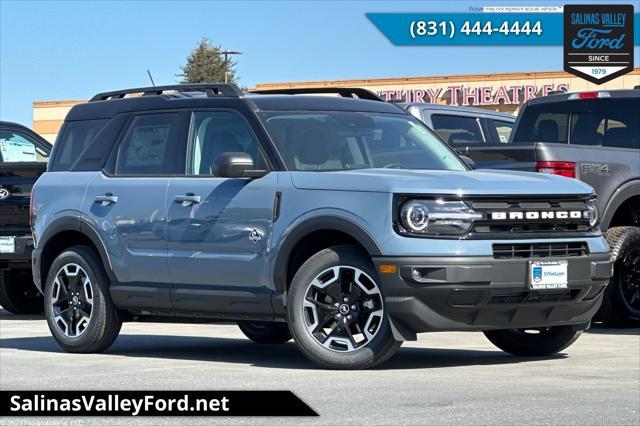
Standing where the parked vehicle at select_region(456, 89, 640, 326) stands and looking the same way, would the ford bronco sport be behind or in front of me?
behind

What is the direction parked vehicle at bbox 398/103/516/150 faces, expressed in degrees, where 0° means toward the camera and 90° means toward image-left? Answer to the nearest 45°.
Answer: approximately 225°

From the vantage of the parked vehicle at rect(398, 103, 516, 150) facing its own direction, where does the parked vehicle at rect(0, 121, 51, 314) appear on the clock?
the parked vehicle at rect(0, 121, 51, 314) is roughly at 7 o'clock from the parked vehicle at rect(398, 103, 516, 150).

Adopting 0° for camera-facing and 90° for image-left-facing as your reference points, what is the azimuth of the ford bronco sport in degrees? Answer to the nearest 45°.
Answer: approximately 315°

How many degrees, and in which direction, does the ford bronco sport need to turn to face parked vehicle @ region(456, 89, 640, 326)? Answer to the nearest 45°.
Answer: approximately 90° to its left

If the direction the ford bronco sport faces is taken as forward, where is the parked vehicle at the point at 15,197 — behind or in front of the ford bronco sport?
behind

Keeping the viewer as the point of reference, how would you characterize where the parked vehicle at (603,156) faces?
facing away from the viewer and to the right of the viewer
